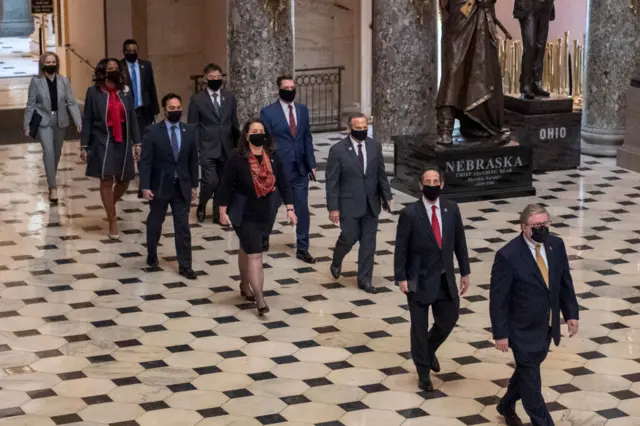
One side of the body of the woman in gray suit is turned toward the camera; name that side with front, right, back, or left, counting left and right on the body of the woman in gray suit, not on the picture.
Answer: front

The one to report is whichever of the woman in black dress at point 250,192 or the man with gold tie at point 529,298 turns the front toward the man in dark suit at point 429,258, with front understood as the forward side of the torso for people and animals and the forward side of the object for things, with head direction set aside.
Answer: the woman in black dress

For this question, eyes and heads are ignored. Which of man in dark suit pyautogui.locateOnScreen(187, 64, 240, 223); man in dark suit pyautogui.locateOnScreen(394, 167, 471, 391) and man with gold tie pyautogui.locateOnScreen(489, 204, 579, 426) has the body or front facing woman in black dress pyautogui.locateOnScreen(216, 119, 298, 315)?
man in dark suit pyautogui.locateOnScreen(187, 64, 240, 223)

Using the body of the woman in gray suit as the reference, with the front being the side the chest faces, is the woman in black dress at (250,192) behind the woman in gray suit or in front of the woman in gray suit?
in front

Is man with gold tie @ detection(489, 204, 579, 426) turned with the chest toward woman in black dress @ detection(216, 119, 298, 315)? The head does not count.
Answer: no

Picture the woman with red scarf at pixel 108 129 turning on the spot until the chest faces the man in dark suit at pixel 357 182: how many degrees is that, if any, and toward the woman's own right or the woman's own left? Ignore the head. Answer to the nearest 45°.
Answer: approximately 45° to the woman's own left

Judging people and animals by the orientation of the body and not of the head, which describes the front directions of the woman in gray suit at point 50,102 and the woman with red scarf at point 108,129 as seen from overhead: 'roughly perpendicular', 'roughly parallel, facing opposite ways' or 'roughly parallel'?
roughly parallel

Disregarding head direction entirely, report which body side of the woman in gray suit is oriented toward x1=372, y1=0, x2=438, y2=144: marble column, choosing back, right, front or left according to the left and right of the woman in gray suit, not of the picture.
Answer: left

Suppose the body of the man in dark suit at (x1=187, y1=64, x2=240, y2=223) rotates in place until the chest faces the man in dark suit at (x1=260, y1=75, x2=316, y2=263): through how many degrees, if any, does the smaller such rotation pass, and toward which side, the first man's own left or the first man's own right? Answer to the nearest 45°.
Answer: approximately 45° to the first man's own left

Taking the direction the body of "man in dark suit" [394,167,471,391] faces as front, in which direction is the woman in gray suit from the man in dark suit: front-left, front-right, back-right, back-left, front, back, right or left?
back-right

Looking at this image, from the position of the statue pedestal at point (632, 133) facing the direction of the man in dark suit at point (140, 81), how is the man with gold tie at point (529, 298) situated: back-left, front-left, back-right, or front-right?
front-left

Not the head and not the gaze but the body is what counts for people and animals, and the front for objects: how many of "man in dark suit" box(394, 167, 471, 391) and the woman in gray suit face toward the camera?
2

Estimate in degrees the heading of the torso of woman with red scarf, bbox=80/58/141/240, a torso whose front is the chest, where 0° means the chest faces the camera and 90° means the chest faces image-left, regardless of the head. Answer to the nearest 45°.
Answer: approximately 0°

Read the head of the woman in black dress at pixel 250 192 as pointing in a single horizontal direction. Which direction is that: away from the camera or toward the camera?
toward the camera

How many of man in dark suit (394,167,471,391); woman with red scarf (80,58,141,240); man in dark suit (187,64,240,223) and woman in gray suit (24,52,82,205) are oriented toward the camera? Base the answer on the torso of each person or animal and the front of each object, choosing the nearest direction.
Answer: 4

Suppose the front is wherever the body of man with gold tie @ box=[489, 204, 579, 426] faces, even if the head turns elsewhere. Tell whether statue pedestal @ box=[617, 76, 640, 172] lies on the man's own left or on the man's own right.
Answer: on the man's own left

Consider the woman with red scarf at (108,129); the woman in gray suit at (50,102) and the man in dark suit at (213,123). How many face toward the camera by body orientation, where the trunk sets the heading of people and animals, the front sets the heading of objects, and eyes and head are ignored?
3

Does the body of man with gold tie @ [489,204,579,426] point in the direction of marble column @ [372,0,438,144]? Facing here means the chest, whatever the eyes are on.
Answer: no

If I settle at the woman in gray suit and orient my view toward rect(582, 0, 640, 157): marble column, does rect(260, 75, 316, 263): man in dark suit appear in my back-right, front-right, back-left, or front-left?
front-right
